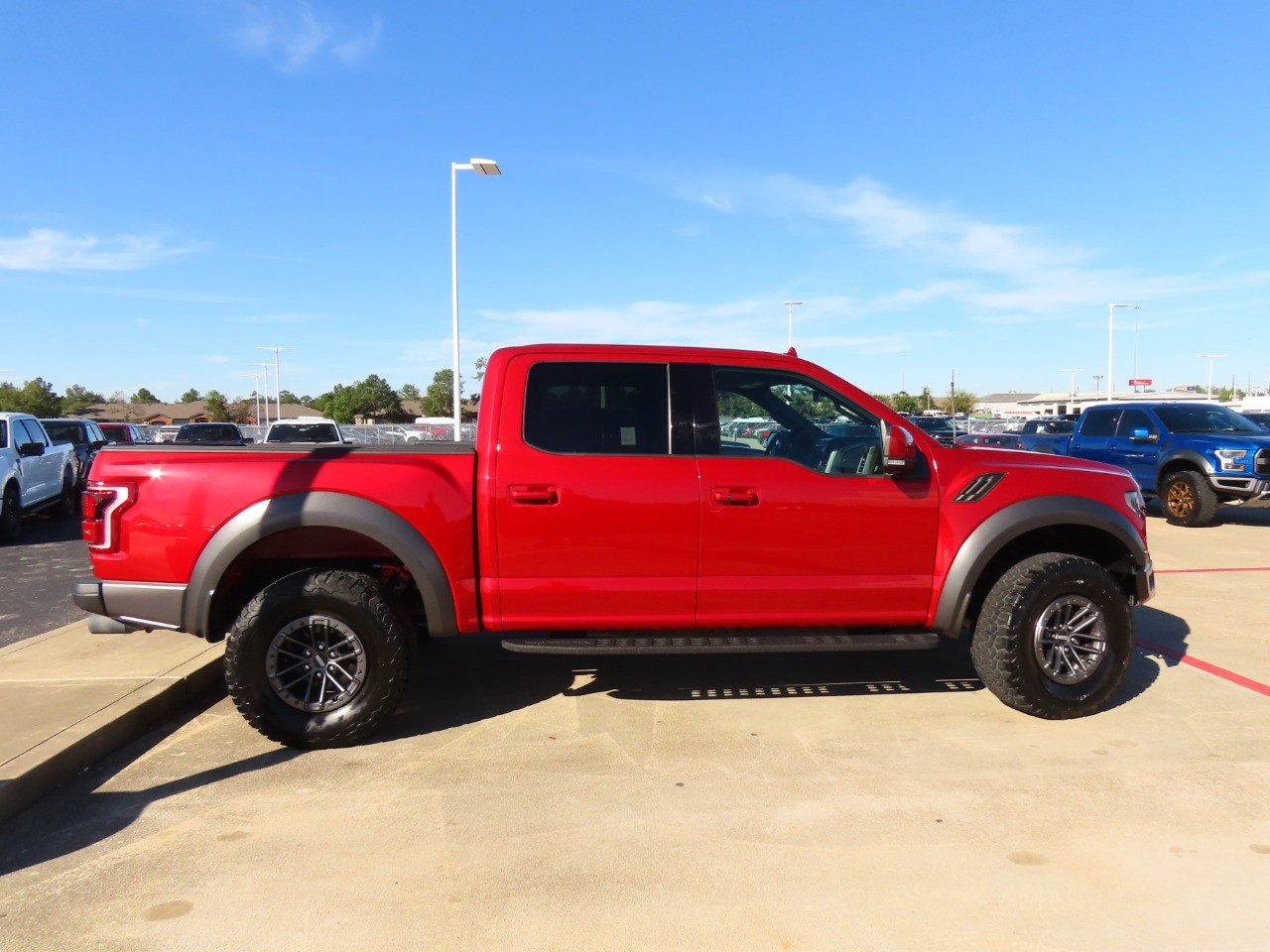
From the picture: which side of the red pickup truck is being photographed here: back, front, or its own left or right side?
right

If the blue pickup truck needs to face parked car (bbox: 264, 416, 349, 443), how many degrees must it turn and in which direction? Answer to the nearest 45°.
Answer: approximately 135° to its right

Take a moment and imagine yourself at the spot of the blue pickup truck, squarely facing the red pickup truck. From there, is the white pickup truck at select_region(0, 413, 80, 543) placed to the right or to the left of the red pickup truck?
right

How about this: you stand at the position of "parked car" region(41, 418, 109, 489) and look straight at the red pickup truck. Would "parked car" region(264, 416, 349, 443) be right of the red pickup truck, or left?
left

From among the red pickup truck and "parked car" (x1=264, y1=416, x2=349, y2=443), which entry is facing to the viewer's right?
the red pickup truck

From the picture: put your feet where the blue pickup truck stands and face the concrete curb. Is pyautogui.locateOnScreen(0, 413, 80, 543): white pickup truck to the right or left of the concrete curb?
right

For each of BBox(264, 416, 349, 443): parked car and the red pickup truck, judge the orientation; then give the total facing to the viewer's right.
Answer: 1

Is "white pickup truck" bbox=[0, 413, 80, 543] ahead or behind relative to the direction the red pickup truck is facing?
behind
